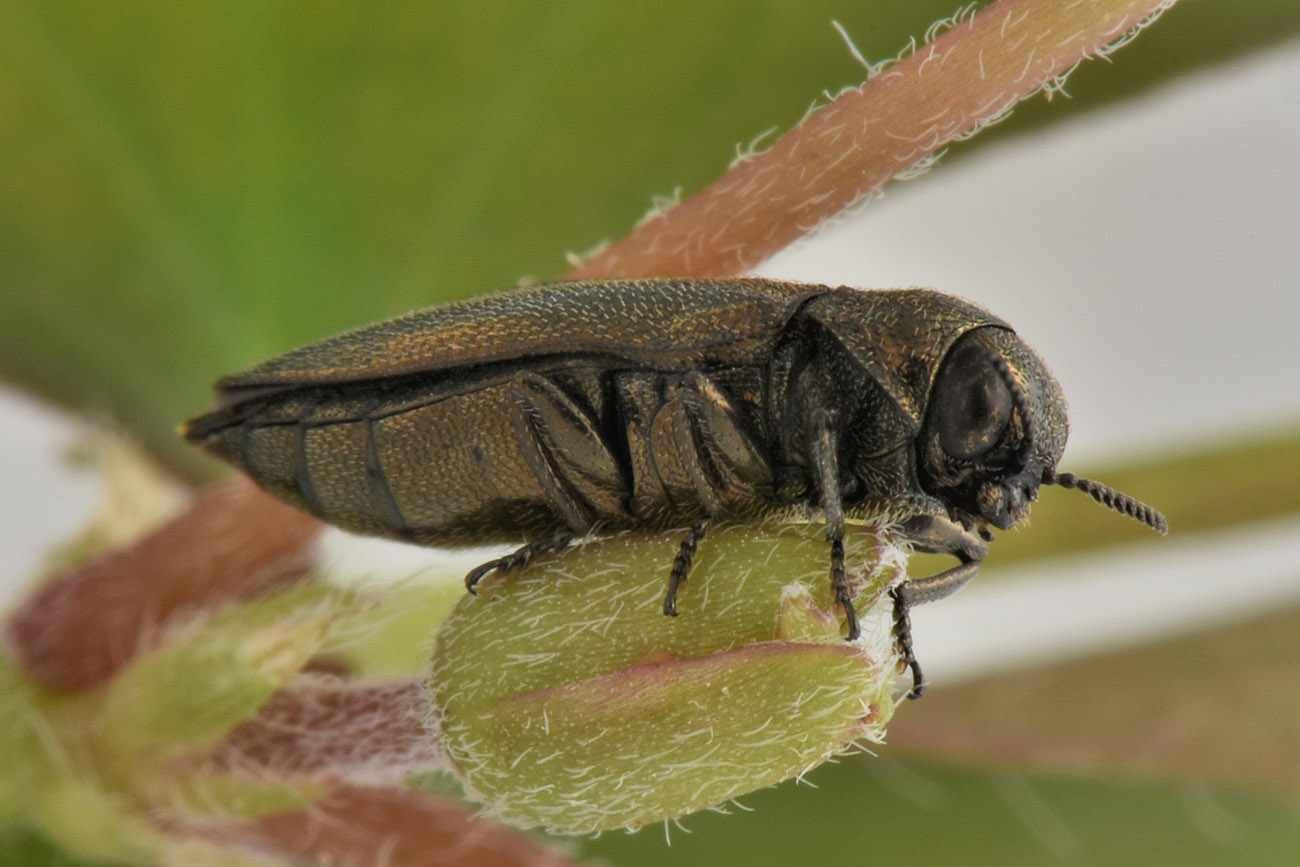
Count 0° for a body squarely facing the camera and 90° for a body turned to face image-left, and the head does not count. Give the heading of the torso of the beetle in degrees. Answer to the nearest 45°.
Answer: approximately 270°

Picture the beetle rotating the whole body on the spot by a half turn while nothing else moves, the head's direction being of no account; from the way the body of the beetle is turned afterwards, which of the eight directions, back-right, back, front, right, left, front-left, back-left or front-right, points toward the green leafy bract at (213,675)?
front

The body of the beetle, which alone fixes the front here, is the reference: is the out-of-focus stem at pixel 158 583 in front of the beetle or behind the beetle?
behind
